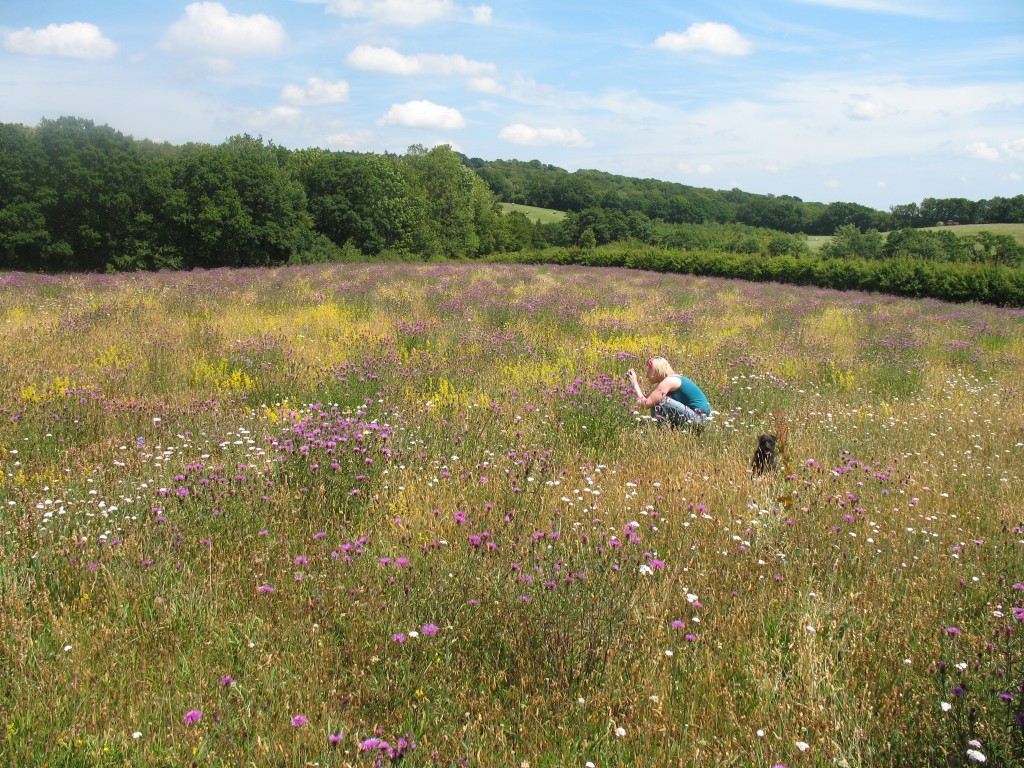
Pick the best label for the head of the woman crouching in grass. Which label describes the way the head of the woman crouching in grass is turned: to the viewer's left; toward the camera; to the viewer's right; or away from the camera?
to the viewer's left

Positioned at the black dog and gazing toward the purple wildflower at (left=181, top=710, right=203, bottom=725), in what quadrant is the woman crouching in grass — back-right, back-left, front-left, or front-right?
back-right

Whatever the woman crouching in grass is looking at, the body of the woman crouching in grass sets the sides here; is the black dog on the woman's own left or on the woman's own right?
on the woman's own left

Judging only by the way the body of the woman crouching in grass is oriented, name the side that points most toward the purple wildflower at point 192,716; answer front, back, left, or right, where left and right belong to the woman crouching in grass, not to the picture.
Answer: left

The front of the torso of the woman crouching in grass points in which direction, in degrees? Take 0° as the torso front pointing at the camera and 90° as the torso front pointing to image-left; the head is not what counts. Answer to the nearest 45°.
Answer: approximately 90°
